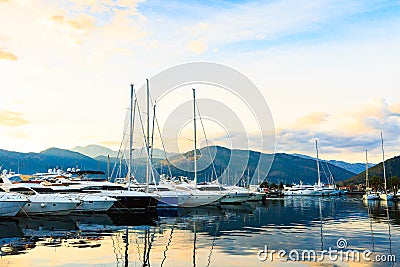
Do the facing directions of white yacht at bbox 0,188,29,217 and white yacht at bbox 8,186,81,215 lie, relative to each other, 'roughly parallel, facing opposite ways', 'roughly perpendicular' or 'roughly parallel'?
roughly parallel
